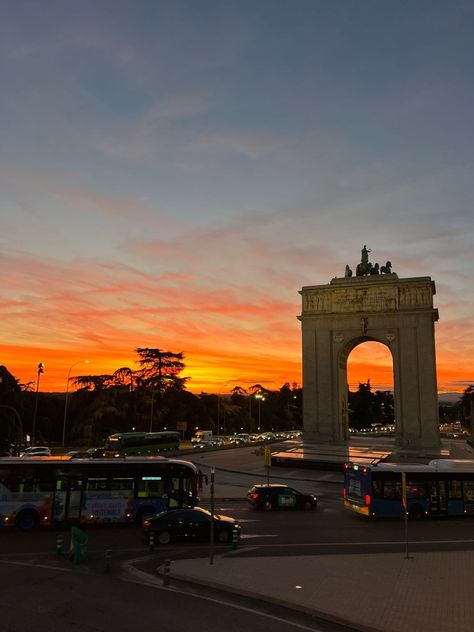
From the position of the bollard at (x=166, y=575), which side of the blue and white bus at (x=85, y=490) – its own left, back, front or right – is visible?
right

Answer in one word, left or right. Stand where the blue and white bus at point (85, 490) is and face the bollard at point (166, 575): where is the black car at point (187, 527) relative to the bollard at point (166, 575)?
left

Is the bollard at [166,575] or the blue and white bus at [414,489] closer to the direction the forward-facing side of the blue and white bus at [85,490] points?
the blue and white bus

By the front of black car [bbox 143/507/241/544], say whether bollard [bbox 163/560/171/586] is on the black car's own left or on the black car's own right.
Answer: on the black car's own right

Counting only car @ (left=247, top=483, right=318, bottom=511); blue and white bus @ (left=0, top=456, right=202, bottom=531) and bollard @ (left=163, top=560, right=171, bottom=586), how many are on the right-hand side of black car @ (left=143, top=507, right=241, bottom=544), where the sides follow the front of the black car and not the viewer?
1

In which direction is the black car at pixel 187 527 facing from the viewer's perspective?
to the viewer's right

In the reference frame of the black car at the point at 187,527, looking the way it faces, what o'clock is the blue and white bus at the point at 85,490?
The blue and white bus is roughly at 7 o'clock from the black car.

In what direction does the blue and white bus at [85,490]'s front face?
to the viewer's right

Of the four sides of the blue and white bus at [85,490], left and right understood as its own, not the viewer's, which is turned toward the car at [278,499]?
front

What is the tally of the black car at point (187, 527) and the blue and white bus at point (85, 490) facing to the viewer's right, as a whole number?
2

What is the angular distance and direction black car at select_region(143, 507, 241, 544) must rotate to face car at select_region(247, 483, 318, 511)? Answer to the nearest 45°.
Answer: approximately 45° to its left
